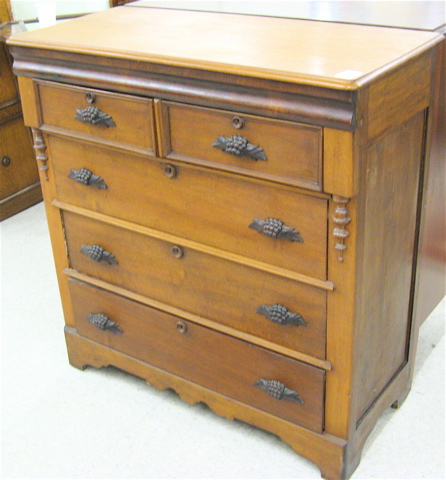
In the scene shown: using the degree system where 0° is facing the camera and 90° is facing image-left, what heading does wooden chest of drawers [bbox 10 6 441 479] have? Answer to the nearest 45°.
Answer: approximately 45°

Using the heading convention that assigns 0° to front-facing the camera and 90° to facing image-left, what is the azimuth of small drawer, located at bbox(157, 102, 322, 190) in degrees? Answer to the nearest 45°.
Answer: approximately 45°

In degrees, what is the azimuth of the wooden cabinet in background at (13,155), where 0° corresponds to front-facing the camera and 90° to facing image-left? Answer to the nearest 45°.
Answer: approximately 315°

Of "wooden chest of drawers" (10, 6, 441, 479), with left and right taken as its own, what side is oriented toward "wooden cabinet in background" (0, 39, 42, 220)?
right

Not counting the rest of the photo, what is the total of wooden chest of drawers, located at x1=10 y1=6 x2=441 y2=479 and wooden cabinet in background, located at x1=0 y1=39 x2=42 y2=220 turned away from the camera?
0

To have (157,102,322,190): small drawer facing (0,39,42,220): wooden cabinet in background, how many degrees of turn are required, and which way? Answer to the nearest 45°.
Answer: approximately 90° to its right
